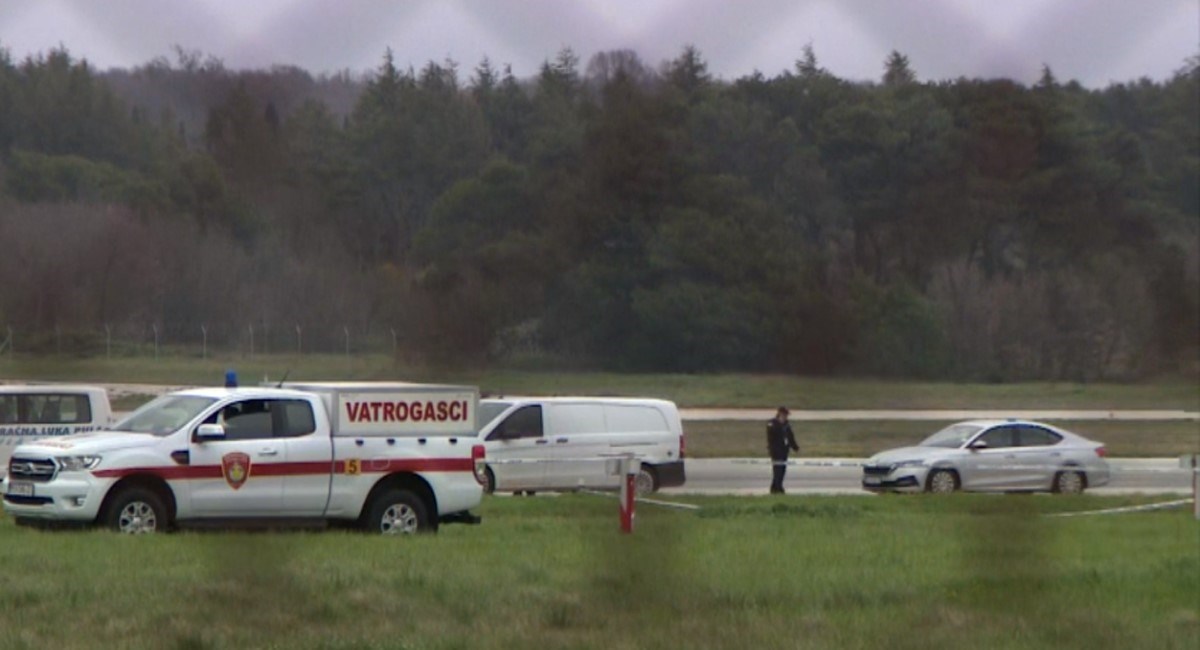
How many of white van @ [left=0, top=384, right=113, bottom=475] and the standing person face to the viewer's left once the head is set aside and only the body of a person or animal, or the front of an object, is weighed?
1

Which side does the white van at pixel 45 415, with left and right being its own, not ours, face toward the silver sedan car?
back

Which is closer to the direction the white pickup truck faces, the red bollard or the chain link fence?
the chain link fence

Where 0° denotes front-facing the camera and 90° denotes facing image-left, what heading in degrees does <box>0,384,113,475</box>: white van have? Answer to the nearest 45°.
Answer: approximately 90°

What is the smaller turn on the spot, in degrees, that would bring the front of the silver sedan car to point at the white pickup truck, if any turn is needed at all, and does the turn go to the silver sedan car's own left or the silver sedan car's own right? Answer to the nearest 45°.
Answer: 0° — it already faces it

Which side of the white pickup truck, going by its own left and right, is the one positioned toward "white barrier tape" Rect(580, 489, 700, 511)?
back

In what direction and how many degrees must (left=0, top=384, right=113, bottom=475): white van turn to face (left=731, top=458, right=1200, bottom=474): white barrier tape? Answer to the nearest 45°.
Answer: approximately 180°
